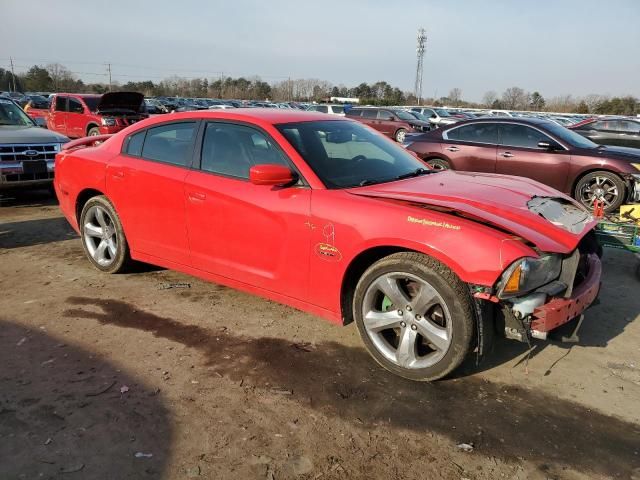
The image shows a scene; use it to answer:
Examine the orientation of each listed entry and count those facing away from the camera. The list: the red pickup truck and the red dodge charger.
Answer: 0

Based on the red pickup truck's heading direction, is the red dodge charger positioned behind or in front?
in front

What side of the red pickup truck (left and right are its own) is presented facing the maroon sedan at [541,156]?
front

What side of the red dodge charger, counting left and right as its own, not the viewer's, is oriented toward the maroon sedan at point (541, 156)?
left

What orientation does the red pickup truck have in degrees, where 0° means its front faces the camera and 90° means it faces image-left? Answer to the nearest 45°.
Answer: approximately 315°

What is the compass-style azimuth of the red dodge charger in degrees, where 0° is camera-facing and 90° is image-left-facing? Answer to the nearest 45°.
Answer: approximately 315°

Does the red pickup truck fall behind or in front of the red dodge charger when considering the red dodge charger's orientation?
behind
